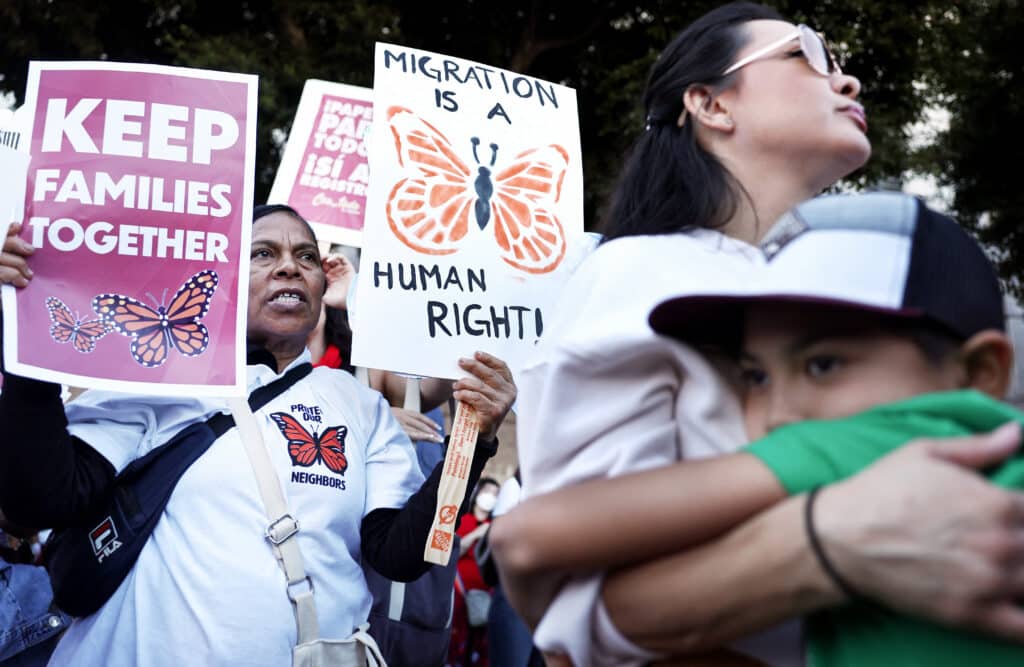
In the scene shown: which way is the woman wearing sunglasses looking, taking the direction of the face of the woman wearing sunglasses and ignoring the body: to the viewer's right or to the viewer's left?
to the viewer's right

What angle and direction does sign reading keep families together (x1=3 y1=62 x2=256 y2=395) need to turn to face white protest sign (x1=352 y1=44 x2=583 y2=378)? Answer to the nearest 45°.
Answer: approximately 90° to its left

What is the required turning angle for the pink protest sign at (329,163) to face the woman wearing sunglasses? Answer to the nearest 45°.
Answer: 0° — it already faces them
